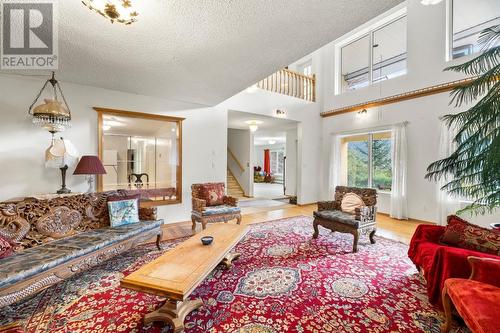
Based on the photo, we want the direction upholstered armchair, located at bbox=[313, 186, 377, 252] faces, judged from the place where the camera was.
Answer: facing the viewer and to the left of the viewer

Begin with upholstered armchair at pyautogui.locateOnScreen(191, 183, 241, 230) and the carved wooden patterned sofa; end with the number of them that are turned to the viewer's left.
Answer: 0

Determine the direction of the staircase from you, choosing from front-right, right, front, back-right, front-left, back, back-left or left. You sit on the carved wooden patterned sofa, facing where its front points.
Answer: left

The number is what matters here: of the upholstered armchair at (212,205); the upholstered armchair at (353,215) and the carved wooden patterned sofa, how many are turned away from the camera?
0

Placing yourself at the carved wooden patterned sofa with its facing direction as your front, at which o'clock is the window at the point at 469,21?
The window is roughly at 11 o'clock from the carved wooden patterned sofa.

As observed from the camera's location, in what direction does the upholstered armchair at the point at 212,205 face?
facing the viewer and to the right of the viewer

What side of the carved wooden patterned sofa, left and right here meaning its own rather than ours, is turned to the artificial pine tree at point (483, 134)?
front

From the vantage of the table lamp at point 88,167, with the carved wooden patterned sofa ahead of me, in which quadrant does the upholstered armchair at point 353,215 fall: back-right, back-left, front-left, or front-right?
front-left

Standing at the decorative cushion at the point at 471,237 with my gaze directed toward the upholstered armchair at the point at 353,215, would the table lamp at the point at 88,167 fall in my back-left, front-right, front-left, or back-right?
front-left

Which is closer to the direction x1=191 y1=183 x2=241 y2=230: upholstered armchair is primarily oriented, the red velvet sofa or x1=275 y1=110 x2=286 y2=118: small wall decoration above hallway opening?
the red velvet sofa

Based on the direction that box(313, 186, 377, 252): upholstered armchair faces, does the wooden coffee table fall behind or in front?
in front

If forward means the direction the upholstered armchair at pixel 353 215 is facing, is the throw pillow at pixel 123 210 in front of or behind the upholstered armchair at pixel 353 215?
in front

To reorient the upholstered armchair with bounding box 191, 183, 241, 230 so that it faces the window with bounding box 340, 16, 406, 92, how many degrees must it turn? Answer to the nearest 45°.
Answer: approximately 45° to its left

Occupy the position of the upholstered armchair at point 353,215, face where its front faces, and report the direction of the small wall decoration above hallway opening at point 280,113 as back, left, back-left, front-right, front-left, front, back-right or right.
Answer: right
